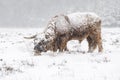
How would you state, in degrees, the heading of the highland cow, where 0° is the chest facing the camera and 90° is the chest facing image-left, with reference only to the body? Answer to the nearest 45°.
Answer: approximately 90°
